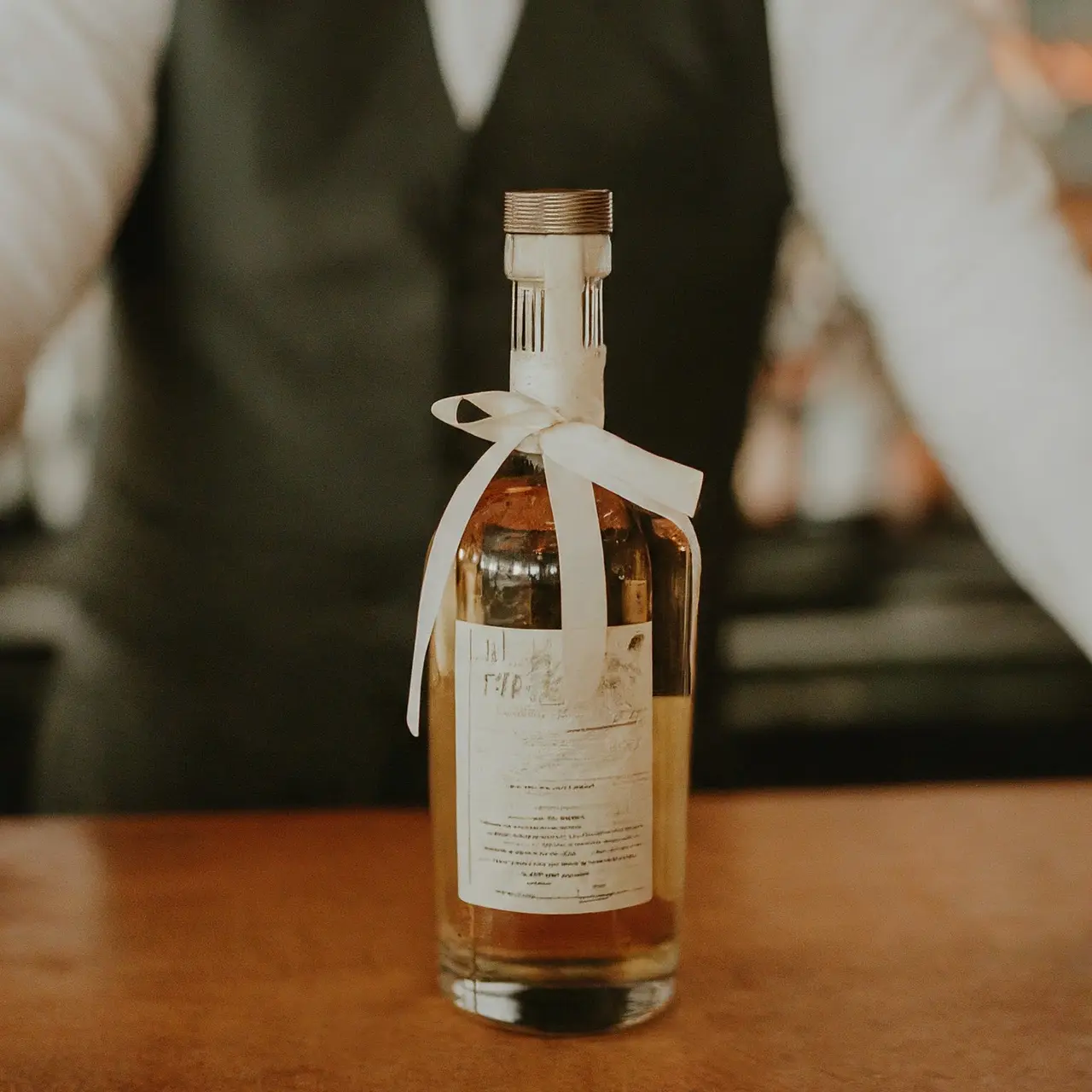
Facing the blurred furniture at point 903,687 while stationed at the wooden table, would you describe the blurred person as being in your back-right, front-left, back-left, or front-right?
front-left

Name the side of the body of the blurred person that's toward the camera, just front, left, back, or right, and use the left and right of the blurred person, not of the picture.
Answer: front

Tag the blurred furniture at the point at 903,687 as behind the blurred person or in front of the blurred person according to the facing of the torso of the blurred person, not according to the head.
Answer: behind
